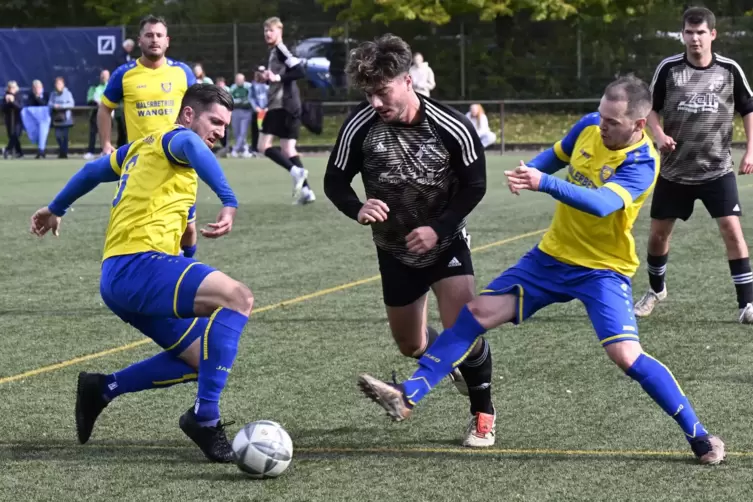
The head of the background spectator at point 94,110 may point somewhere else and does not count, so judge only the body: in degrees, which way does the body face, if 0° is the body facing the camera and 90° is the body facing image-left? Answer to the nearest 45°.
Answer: approximately 315°

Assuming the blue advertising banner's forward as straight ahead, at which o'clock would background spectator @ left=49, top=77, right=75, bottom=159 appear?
The background spectator is roughly at 12 o'clock from the blue advertising banner.

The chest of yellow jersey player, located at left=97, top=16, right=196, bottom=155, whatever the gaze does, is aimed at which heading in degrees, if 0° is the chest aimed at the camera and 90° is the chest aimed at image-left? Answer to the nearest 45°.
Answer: approximately 0°

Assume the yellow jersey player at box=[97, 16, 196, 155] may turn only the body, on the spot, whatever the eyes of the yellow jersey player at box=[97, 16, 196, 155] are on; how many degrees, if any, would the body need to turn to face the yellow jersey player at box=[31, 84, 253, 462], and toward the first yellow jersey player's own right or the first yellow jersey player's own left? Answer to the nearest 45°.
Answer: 0° — they already face them

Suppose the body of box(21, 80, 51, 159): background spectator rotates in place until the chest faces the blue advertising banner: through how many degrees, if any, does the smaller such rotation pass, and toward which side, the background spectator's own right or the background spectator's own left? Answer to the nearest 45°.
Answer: approximately 180°

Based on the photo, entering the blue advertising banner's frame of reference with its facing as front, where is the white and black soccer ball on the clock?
The white and black soccer ball is roughly at 12 o'clock from the blue advertising banner.
